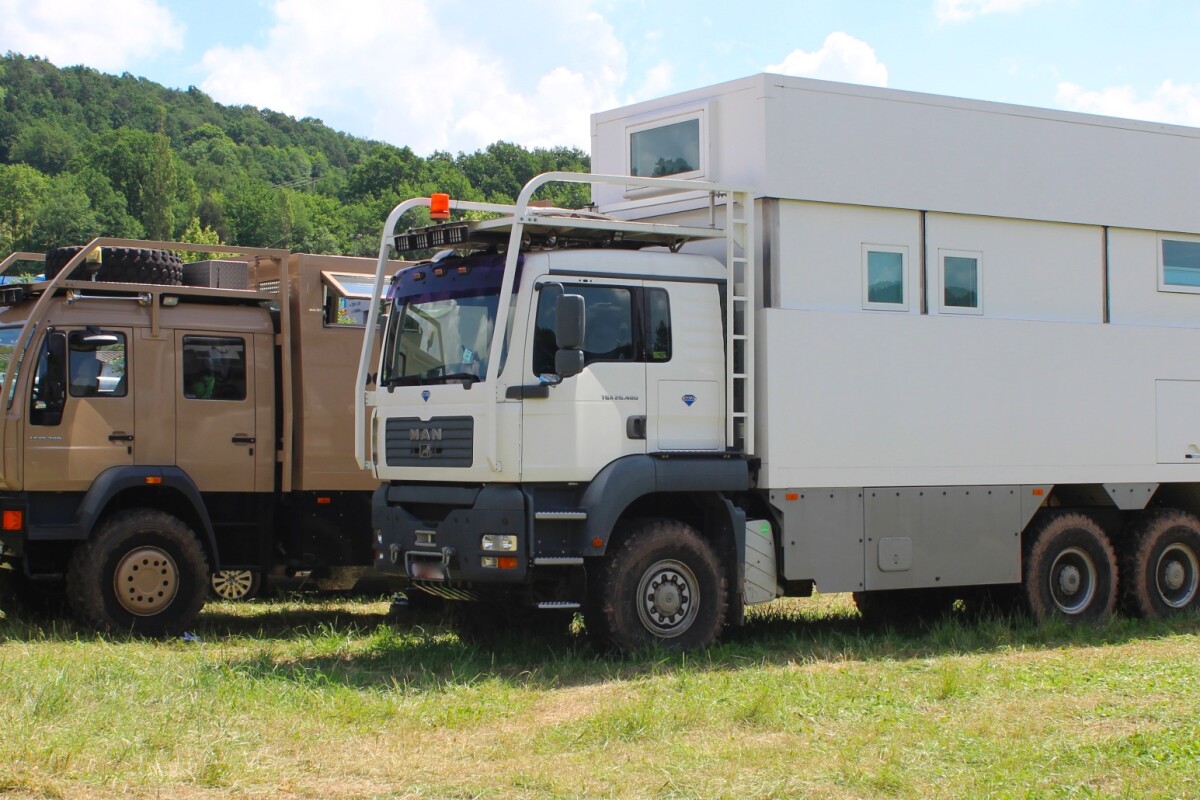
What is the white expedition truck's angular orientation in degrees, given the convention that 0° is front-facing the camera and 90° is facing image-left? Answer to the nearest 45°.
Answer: approximately 45°

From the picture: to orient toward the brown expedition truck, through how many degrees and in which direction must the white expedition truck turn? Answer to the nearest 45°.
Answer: approximately 45° to its right
